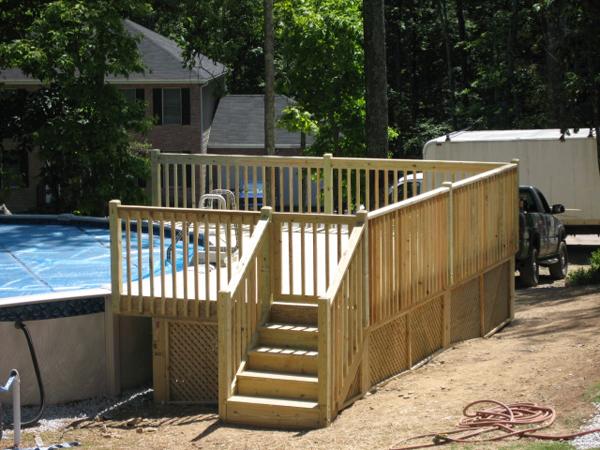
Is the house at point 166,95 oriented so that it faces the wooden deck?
yes

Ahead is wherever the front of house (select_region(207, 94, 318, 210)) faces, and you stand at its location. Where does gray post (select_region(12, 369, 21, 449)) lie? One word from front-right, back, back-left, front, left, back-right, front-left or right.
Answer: front

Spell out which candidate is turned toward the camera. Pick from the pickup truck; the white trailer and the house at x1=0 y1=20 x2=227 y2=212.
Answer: the house

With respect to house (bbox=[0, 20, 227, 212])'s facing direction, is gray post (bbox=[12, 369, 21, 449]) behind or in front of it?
in front

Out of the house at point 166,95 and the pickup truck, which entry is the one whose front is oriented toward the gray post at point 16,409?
the house

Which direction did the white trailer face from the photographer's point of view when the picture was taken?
facing to the left of the viewer

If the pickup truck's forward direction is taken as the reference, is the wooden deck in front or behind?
behind

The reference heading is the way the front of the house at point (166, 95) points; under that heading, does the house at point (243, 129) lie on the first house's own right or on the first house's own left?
on the first house's own left

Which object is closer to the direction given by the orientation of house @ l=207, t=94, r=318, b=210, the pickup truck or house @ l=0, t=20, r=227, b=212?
the pickup truck

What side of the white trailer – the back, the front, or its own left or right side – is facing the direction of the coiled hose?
left

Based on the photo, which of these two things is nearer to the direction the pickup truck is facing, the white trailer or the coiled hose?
the white trailer

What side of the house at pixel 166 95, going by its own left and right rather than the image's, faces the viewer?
front
